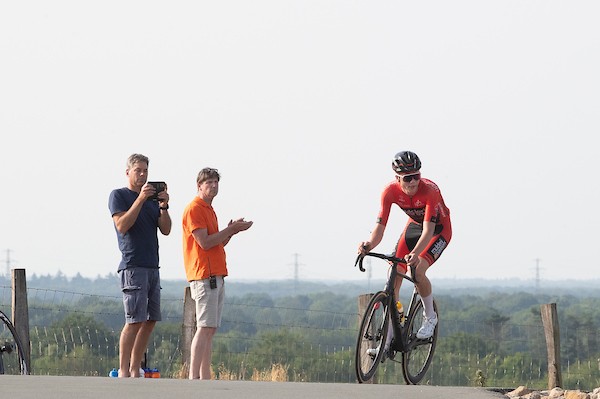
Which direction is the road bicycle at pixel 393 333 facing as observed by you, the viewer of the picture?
facing the viewer and to the left of the viewer

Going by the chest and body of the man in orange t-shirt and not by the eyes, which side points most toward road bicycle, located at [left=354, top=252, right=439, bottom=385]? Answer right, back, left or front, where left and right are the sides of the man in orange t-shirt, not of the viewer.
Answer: front

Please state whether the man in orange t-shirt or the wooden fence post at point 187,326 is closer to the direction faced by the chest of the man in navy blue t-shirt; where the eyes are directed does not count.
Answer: the man in orange t-shirt

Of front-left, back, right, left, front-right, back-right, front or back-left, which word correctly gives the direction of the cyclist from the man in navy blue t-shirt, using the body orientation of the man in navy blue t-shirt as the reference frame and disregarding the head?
front-left

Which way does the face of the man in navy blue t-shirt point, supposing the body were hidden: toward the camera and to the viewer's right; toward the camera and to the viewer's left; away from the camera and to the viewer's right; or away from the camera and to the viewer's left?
toward the camera and to the viewer's right

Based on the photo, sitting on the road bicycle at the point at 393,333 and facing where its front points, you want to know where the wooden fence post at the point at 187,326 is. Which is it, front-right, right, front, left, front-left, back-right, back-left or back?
right

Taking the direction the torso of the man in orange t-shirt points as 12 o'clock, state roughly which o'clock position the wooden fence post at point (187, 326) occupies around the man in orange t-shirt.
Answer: The wooden fence post is roughly at 9 o'clock from the man in orange t-shirt.

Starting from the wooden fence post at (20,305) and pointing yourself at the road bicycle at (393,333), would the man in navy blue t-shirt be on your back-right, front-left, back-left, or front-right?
front-right

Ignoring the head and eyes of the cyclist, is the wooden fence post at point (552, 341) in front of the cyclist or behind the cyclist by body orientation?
behind

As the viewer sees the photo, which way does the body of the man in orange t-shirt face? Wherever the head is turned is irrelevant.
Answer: to the viewer's right

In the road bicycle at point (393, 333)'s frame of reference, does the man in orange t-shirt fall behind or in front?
in front

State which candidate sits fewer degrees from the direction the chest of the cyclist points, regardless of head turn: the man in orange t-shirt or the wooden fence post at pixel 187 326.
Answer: the man in orange t-shirt

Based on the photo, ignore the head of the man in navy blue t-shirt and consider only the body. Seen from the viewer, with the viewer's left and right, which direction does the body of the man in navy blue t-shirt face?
facing the viewer and to the right of the viewer

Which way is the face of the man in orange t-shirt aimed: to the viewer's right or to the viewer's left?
to the viewer's right
